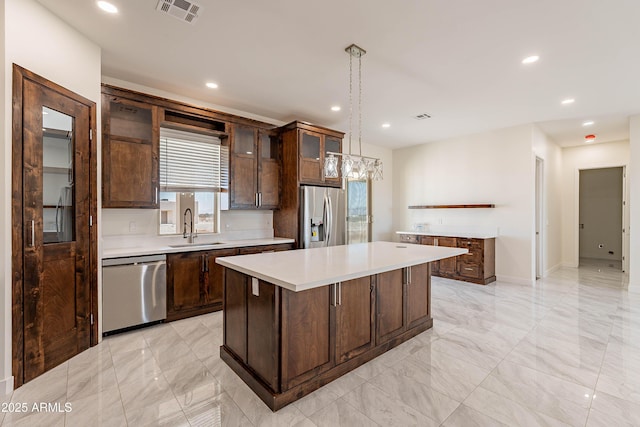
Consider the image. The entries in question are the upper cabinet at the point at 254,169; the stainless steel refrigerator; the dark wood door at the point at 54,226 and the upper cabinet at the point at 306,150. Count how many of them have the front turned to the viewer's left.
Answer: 0

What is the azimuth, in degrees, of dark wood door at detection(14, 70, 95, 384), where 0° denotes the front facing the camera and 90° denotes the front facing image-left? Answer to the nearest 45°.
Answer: approximately 315°

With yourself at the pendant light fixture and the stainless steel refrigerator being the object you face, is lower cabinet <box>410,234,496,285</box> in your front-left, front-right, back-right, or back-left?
front-right

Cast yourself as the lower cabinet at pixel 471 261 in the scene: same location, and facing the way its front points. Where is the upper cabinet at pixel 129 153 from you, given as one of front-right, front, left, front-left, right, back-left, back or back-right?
front

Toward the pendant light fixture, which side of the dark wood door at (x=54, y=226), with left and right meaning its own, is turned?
front

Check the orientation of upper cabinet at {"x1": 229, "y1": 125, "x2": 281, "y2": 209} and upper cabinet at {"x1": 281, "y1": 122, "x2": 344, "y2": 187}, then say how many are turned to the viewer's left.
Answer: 0

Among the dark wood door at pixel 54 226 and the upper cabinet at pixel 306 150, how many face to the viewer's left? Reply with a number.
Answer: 0

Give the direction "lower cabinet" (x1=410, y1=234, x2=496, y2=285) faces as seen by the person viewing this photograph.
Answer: facing the viewer and to the left of the viewer

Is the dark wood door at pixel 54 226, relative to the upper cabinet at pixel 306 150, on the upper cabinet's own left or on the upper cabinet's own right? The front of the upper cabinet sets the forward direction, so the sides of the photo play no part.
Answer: on the upper cabinet's own right

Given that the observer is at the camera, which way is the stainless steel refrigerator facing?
facing the viewer and to the right of the viewer
